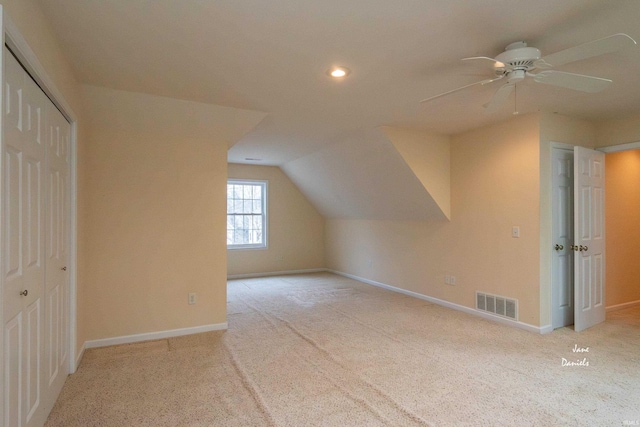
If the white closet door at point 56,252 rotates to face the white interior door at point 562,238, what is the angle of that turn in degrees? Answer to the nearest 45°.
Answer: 0° — it already faces it

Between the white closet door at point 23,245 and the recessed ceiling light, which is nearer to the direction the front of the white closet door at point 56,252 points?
the recessed ceiling light

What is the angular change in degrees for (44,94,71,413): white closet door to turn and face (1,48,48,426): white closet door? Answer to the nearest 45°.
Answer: approximately 90° to its right

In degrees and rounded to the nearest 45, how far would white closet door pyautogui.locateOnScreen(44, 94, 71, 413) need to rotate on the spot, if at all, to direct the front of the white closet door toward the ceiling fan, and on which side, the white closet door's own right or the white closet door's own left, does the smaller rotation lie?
approximately 45° to the white closet door's own right

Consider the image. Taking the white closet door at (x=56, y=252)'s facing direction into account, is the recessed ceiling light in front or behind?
in front

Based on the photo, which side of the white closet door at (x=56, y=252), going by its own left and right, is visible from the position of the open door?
front

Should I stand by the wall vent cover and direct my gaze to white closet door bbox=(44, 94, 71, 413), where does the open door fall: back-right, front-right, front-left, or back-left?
back-left

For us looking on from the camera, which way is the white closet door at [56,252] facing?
facing to the right of the viewer

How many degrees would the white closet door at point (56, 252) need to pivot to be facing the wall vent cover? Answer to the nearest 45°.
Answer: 0° — it already faces it

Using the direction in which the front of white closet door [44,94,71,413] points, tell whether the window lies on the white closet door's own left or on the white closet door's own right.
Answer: on the white closet door's own left

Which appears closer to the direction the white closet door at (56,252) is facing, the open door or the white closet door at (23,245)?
the open door

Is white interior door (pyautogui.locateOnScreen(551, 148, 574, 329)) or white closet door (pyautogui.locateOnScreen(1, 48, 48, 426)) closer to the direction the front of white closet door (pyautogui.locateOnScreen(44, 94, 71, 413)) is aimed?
the white interior door
